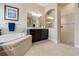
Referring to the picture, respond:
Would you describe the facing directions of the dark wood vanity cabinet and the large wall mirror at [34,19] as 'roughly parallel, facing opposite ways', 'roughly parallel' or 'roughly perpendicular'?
roughly parallel

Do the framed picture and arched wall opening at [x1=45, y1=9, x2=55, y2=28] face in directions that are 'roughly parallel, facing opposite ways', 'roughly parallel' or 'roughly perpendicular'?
roughly perpendicular

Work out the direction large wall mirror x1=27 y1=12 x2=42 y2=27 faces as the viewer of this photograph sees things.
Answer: facing the viewer and to the right of the viewer

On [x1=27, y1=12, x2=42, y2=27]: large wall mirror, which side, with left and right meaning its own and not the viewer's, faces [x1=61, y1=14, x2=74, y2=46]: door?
left

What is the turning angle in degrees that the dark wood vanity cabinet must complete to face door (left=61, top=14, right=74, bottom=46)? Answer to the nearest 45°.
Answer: approximately 90° to its left

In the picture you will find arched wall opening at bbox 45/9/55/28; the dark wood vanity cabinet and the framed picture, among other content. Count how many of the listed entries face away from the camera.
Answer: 0

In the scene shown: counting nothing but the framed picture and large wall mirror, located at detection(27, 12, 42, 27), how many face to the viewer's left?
0

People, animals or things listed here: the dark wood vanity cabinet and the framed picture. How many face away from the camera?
0

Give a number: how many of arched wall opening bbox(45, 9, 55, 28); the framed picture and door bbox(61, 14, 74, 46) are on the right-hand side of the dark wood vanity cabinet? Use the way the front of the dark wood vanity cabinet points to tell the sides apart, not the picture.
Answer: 1

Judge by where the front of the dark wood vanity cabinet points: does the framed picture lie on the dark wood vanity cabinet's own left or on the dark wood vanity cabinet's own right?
on the dark wood vanity cabinet's own right
